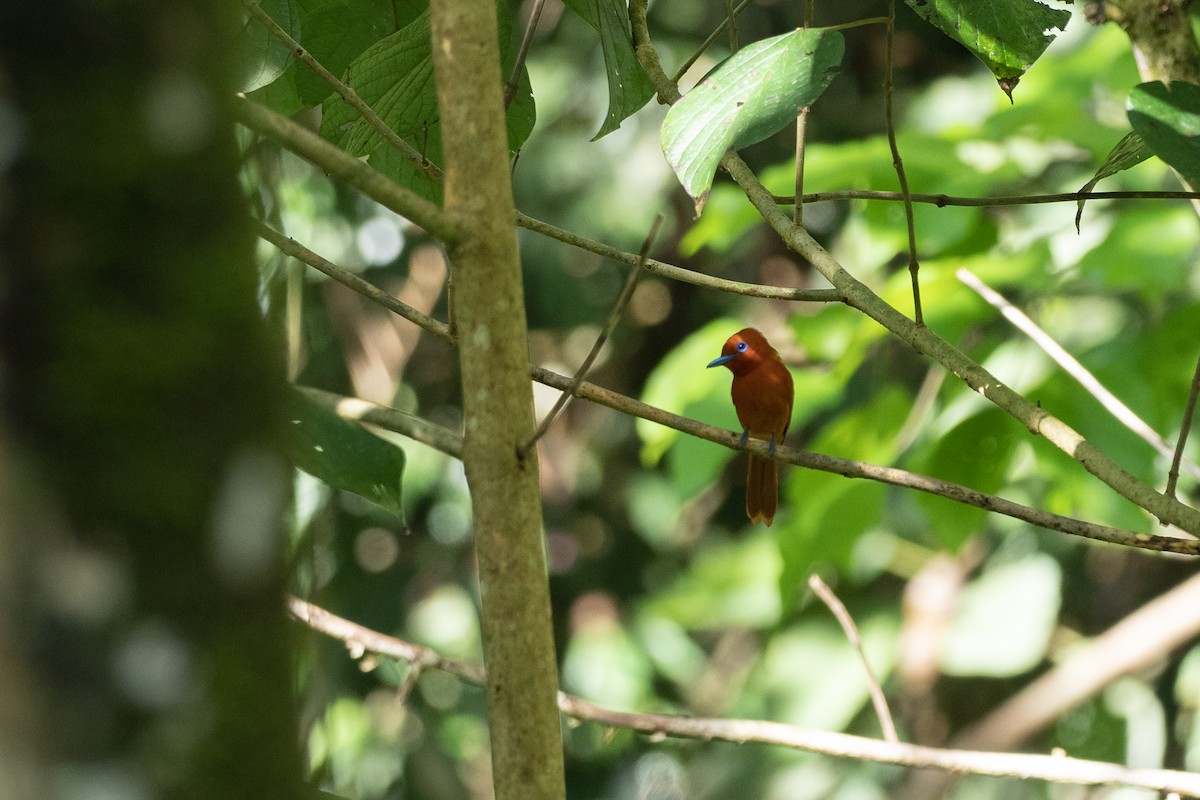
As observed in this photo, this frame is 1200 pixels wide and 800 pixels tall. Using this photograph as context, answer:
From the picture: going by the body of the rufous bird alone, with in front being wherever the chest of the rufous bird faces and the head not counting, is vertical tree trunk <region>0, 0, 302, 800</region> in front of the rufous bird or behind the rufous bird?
in front

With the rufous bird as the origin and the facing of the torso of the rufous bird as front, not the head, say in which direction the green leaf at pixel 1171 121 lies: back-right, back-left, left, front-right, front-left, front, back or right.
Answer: front-left

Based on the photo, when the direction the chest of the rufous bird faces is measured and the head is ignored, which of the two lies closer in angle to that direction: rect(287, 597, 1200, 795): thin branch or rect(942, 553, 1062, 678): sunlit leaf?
the thin branch

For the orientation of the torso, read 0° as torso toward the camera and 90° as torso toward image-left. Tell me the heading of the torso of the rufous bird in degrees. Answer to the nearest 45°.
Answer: approximately 45°

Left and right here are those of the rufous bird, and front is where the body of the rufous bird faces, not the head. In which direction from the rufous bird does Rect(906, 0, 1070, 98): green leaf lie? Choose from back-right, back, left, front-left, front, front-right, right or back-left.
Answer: front-left

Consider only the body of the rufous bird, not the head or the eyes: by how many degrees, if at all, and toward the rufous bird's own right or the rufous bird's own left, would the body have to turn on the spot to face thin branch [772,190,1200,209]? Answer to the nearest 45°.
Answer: approximately 45° to the rufous bird's own left
